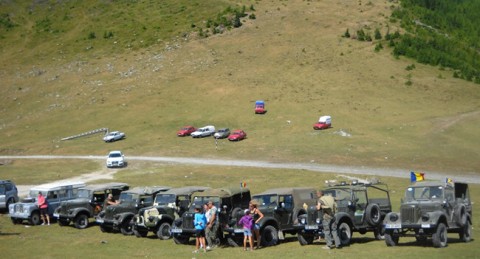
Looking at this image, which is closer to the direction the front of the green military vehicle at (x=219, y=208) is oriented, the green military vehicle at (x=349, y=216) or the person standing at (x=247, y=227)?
the person standing

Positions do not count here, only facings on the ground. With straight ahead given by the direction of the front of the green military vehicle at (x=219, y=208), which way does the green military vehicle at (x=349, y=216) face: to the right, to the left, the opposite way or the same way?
the same way

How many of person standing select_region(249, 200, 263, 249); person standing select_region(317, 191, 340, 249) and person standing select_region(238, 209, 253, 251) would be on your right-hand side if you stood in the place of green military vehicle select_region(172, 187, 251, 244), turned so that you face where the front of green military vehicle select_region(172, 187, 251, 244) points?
0

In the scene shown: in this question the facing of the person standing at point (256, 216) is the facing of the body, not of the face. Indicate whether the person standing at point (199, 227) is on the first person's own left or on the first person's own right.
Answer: on the first person's own right

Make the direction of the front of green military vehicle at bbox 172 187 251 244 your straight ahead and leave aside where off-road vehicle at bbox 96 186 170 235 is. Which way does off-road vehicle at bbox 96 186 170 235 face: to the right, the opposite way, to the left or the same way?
the same way

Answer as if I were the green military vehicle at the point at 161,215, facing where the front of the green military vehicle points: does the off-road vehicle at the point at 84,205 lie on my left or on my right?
on my right

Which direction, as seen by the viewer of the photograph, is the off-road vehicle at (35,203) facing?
facing the viewer and to the left of the viewer

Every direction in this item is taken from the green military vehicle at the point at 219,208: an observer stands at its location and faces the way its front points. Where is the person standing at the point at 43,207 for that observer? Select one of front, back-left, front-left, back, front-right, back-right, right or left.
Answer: right

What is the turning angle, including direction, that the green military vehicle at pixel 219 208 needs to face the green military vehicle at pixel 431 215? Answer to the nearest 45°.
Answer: approximately 90° to its left

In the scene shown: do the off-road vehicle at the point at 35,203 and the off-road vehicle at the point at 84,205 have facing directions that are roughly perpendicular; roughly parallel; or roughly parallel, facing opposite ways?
roughly parallel

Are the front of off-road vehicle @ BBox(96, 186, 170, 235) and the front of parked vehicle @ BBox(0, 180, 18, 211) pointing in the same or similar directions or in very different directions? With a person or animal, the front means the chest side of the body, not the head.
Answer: same or similar directions

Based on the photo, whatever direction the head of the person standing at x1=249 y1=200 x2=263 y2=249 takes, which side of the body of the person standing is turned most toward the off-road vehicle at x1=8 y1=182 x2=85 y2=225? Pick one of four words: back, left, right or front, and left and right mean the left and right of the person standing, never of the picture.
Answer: right

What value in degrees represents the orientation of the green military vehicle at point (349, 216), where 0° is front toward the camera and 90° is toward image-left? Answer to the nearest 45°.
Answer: approximately 45°

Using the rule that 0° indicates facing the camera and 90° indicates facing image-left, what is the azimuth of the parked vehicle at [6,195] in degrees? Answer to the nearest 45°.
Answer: approximately 45°

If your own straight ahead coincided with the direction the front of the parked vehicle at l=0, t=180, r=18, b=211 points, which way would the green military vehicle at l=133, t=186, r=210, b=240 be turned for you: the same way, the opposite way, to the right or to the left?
the same way

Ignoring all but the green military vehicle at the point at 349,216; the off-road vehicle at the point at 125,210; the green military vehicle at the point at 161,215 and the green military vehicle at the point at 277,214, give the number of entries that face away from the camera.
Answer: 0
